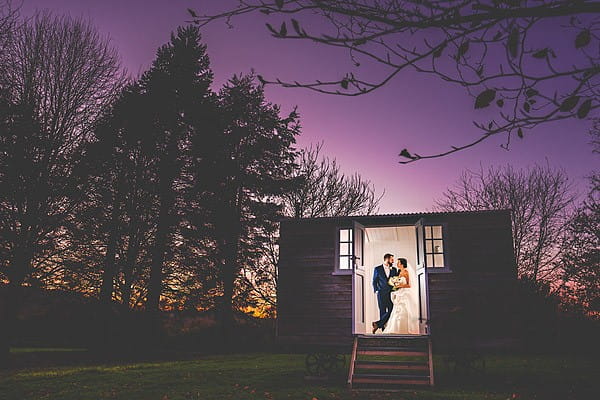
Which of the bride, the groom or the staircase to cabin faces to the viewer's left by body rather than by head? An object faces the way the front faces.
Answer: the bride

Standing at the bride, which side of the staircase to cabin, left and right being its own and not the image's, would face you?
back

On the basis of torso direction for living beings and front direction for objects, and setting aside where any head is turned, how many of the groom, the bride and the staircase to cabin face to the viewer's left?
1

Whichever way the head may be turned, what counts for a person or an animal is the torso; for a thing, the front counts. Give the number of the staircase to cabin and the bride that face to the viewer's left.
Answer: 1

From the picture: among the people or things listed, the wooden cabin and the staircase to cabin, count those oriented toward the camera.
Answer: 2

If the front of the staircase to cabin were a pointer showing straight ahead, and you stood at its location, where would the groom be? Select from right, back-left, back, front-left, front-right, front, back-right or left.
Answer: back

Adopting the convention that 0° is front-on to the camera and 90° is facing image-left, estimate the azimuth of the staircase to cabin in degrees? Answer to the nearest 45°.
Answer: approximately 0°

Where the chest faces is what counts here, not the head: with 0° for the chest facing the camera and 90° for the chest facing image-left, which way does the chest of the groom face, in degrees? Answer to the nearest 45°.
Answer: approximately 315°

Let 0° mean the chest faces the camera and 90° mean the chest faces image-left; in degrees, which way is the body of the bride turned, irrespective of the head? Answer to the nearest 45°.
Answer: approximately 90°

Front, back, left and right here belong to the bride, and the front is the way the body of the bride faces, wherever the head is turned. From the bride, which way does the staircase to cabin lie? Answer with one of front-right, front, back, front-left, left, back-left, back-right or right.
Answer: left

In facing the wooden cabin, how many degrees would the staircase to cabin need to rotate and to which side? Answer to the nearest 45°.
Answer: approximately 180°
